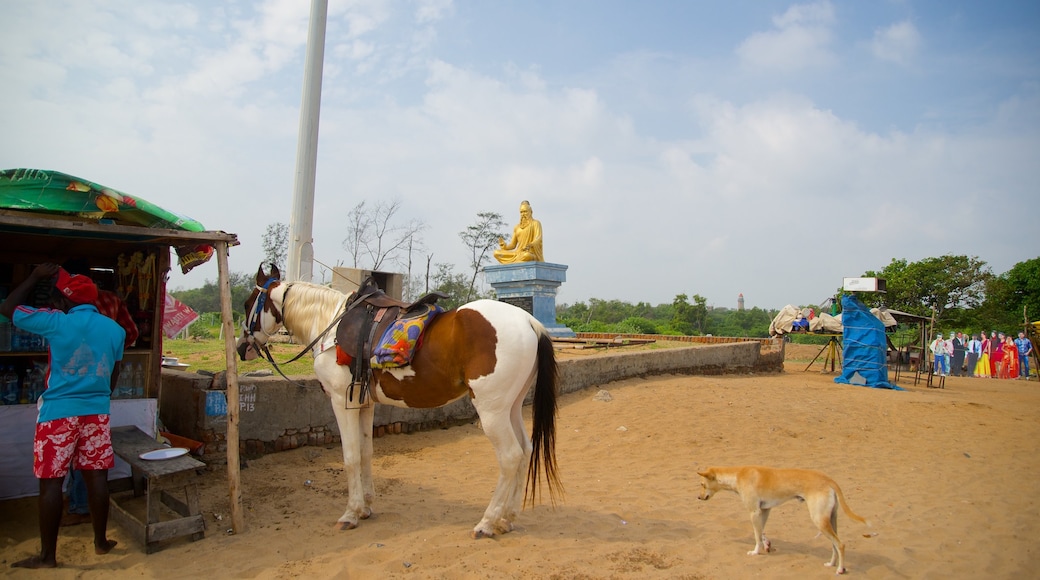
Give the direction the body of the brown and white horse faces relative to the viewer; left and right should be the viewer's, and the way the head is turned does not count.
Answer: facing to the left of the viewer

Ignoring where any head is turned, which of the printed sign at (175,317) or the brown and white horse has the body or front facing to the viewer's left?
the brown and white horse

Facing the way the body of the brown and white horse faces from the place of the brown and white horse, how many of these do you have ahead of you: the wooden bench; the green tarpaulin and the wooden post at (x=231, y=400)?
3

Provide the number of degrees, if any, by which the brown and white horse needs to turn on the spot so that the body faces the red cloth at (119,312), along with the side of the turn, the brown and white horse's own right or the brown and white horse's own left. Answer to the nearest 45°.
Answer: approximately 45° to the brown and white horse's own right

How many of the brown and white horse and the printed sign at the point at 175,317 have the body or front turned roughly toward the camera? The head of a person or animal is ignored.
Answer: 1

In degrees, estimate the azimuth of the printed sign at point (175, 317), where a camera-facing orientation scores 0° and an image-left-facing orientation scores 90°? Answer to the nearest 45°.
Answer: approximately 0°

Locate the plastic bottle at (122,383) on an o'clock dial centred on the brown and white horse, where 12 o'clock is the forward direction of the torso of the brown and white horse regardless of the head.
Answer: The plastic bottle is roughly at 1 o'clock from the brown and white horse.

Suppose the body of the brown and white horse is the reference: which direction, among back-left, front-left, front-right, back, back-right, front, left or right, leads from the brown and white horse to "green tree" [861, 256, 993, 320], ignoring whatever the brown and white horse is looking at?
back-right

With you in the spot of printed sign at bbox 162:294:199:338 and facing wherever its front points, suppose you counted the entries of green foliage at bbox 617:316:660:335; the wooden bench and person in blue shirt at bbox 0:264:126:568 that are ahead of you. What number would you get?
2

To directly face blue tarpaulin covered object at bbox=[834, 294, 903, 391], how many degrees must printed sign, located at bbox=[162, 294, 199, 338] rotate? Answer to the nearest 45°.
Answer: approximately 90° to its left

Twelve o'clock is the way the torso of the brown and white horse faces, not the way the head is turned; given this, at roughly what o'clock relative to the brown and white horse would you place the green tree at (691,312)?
The green tree is roughly at 4 o'clock from the brown and white horse.

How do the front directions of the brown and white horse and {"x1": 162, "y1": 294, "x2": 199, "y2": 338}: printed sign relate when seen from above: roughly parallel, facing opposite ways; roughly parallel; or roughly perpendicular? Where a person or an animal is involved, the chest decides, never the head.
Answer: roughly perpendicular
